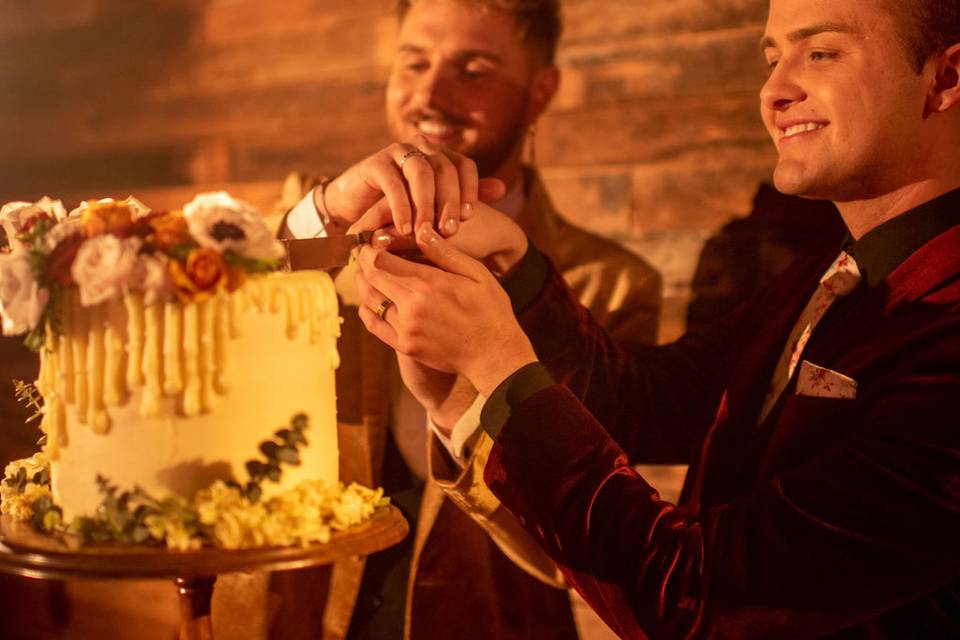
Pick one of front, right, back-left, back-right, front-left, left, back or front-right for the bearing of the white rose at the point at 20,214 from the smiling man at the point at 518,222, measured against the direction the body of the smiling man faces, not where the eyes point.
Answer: front

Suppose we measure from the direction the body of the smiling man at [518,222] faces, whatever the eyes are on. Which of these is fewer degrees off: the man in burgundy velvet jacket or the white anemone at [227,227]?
the white anemone

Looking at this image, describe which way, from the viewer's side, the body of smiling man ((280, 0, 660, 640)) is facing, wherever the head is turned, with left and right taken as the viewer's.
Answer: facing the viewer and to the left of the viewer

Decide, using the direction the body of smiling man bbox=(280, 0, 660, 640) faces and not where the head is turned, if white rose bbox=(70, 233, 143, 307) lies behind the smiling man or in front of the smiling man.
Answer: in front

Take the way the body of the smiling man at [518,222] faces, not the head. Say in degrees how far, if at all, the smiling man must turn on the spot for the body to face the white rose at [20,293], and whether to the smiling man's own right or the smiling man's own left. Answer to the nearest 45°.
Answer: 0° — they already face it
